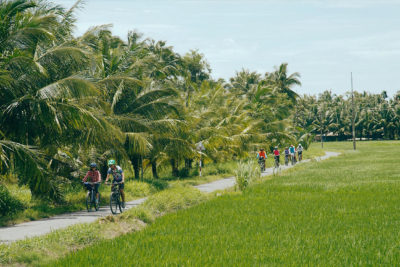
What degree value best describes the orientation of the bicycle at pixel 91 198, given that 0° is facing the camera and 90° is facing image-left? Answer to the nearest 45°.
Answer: approximately 45°

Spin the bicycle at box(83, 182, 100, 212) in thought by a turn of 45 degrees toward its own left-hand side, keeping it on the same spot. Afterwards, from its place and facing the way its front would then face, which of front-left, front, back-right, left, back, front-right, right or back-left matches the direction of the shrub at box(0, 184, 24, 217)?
right

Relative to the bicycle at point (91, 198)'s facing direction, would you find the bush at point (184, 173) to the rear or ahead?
to the rear

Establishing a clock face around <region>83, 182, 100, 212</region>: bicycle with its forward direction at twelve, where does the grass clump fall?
The grass clump is roughly at 8 o'clock from the bicycle.
